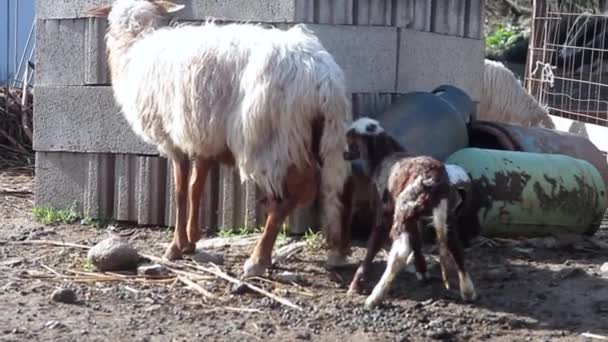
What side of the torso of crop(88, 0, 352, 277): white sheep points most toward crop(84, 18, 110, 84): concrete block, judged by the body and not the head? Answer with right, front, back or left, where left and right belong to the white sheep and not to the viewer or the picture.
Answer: front

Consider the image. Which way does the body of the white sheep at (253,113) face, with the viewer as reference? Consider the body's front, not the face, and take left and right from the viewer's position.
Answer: facing away from the viewer and to the left of the viewer

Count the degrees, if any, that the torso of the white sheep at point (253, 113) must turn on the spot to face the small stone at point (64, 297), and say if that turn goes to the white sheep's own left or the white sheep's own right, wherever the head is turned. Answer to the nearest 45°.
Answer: approximately 90° to the white sheep's own left

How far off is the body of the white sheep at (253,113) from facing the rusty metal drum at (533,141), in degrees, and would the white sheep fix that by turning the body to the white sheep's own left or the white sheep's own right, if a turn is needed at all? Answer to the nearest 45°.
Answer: approximately 90° to the white sheep's own right

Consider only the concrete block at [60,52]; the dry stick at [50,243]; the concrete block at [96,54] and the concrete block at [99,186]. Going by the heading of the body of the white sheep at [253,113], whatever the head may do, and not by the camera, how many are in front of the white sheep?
4

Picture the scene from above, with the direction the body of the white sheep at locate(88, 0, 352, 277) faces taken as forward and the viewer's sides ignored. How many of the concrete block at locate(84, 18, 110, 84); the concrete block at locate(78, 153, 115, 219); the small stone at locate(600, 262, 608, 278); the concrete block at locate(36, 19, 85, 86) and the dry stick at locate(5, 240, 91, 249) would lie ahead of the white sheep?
4

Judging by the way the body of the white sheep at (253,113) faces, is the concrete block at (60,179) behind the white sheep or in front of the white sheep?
in front

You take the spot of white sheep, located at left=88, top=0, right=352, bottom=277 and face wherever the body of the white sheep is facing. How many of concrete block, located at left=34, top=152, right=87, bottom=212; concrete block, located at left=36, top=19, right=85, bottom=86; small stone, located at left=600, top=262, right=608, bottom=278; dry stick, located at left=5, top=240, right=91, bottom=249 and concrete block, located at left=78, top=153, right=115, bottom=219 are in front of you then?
4

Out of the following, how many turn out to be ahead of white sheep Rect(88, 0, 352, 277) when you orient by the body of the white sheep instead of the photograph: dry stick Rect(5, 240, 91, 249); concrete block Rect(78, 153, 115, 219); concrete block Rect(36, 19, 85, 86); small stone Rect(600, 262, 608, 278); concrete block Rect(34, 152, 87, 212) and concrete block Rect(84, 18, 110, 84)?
5

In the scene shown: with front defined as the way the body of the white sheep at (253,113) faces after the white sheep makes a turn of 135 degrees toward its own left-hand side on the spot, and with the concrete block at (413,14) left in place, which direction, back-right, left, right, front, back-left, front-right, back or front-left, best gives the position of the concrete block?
back-left

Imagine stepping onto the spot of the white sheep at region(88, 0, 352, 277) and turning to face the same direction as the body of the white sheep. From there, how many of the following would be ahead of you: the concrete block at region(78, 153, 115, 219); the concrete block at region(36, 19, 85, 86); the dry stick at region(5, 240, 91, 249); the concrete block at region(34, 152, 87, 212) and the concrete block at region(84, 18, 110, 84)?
5
